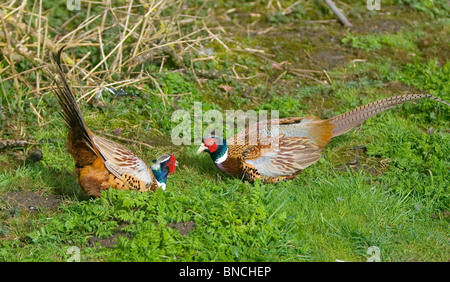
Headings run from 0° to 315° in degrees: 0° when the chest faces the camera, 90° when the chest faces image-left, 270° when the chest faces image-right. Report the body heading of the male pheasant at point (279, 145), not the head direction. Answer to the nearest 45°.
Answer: approximately 90°

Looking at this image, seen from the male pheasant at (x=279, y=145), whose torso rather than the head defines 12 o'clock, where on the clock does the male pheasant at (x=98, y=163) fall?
the male pheasant at (x=98, y=163) is roughly at 11 o'clock from the male pheasant at (x=279, y=145).
